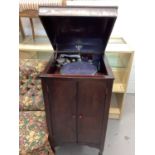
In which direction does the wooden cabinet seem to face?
toward the camera

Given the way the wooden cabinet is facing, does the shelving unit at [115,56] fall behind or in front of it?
behind

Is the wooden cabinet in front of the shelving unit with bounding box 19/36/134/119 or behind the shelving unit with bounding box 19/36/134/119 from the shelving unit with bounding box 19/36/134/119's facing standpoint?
in front

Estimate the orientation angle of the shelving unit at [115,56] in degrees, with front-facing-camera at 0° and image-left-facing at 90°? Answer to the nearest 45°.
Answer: approximately 0°

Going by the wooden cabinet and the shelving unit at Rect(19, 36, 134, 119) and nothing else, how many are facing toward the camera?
2
